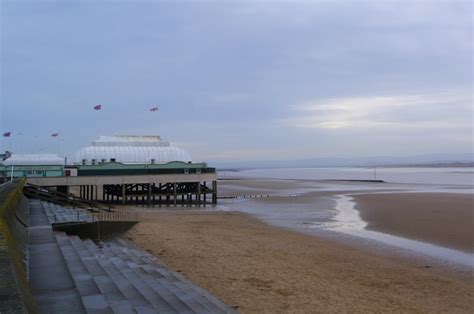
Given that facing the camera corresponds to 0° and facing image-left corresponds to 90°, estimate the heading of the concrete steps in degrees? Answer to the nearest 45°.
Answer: approximately 270°
